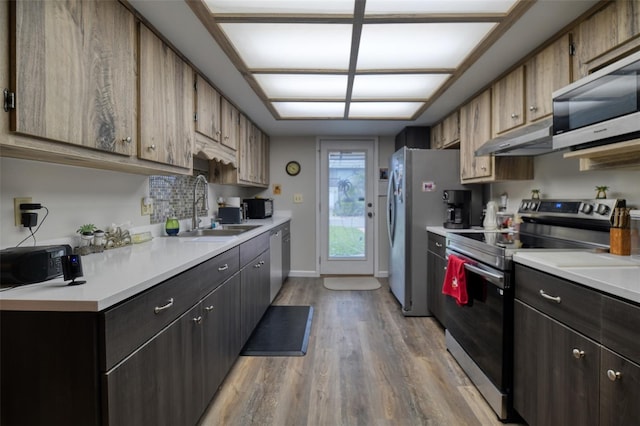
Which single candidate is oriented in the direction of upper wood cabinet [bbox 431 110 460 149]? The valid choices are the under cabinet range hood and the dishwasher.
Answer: the dishwasher

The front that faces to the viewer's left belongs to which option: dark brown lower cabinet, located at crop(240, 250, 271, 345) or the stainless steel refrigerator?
the stainless steel refrigerator

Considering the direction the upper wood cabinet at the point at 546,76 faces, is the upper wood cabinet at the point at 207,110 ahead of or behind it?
ahead

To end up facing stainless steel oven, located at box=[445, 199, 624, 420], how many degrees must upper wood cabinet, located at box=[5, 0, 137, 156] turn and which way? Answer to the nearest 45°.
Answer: approximately 45° to its left

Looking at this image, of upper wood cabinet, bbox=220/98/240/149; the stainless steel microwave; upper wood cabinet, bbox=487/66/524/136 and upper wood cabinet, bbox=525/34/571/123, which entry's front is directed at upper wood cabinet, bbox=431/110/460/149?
upper wood cabinet, bbox=220/98/240/149

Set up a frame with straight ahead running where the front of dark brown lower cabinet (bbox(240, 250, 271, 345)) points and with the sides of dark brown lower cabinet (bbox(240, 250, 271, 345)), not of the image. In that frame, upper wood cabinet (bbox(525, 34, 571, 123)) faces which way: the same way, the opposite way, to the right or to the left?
the opposite way

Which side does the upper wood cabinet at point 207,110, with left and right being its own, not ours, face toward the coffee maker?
front

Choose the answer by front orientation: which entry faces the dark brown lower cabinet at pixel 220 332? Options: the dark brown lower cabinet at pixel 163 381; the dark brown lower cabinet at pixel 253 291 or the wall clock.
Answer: the wall clock

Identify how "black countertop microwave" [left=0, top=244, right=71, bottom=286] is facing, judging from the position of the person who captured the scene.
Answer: facing the viewer and to the right of the viewer

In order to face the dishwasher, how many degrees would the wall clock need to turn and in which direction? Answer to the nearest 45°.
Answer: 0° — it already faces it

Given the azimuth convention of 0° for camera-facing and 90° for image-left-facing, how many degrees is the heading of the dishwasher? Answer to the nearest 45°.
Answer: approximately 270°

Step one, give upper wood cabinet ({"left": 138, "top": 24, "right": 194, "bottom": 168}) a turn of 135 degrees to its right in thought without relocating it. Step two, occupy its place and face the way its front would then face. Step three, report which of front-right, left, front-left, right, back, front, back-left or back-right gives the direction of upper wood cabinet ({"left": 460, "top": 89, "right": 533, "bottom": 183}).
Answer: back

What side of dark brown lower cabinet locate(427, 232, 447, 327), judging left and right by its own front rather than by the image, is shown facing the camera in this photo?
left

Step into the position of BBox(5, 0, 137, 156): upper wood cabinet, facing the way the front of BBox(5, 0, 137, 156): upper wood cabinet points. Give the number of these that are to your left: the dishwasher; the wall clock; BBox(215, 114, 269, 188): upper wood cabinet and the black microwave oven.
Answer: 4
